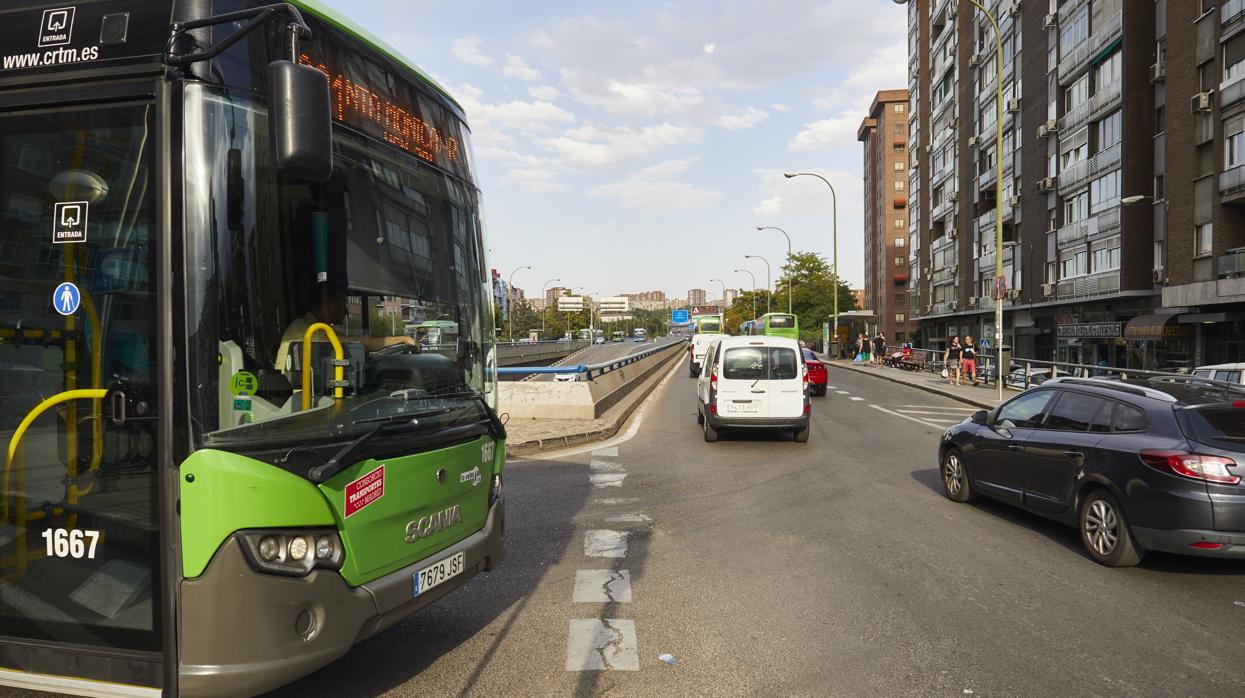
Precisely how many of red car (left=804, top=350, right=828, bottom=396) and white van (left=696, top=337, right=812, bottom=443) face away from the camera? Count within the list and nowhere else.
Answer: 2

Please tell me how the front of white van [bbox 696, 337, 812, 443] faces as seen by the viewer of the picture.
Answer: facing away from the viewer

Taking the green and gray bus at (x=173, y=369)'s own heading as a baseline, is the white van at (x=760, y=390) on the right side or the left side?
on its left

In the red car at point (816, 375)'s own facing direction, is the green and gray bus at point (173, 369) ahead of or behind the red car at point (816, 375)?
behind

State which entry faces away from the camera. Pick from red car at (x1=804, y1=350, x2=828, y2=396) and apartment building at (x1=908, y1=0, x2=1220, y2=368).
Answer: the red car

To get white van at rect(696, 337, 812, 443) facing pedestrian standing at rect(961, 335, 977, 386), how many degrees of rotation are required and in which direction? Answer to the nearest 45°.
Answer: approximately 45° to its right

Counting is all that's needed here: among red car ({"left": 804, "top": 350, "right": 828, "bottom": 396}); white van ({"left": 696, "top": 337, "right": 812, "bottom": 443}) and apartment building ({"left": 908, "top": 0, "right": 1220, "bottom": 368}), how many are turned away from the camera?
2

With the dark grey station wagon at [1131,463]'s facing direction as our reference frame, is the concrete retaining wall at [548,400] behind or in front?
in front

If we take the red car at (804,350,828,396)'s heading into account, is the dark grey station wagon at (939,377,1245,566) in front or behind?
behind

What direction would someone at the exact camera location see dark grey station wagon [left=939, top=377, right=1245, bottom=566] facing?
facing away from the viewer and to the left of the viewer

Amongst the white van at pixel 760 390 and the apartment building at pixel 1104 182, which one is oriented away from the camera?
the white van

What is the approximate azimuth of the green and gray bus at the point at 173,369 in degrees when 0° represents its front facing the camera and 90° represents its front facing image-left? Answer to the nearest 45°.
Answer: approximately 315°

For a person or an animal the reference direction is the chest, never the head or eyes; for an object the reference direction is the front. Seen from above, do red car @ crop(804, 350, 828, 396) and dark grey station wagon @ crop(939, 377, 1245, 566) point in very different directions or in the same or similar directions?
same or similar directions

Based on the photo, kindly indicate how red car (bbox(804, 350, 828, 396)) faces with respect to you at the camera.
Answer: facing away from the viewer

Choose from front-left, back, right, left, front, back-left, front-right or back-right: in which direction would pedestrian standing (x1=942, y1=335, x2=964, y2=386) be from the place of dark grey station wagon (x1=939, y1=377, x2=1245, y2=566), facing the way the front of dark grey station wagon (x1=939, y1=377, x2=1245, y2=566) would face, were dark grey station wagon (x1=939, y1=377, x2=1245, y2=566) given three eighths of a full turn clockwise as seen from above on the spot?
left

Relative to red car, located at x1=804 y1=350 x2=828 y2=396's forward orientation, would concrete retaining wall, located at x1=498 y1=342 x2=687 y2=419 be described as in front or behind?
behind

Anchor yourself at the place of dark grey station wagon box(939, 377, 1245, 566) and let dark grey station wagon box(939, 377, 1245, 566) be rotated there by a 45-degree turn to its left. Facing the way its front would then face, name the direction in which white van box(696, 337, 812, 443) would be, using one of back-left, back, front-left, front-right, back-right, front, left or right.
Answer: front-right

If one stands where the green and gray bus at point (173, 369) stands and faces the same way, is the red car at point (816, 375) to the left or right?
on its left

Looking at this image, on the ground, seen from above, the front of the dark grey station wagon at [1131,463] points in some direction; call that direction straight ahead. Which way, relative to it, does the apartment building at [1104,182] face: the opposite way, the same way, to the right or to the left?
to the left

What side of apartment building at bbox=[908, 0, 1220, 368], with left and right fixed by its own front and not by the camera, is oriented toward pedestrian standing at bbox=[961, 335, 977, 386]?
front
